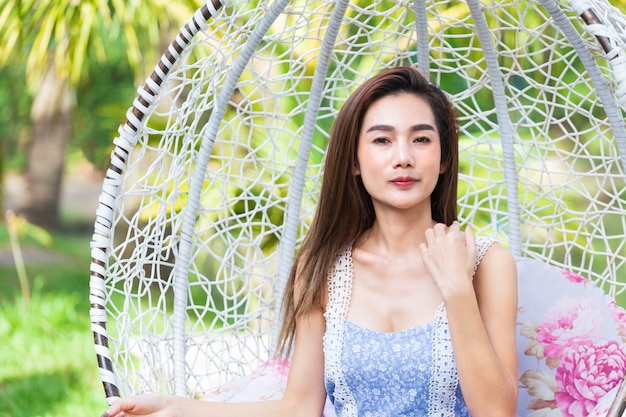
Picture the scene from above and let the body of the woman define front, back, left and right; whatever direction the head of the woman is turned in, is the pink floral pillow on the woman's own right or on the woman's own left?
on the woman's own left

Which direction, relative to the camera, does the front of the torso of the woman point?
toward the camera

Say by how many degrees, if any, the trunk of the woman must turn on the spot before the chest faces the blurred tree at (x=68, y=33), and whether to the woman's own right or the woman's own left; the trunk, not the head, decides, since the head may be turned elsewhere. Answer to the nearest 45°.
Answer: approximately 135° to the woman's own right

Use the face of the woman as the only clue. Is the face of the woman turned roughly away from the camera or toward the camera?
toward the camera
